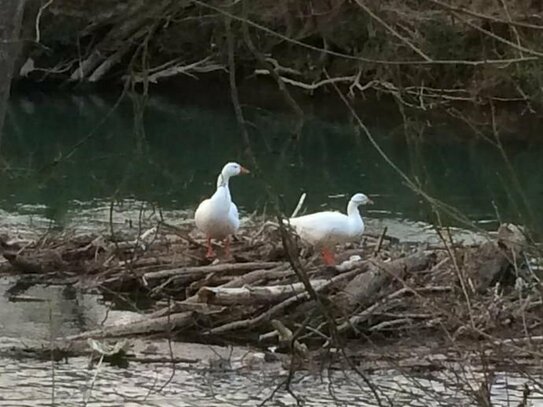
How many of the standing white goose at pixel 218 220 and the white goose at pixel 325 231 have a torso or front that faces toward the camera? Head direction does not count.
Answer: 1

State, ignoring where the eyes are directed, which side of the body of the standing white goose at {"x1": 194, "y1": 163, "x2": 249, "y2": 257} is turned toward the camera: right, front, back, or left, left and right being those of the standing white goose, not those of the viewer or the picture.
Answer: front

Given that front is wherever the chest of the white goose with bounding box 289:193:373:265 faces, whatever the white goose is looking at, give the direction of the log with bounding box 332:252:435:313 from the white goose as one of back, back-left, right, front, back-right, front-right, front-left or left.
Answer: right

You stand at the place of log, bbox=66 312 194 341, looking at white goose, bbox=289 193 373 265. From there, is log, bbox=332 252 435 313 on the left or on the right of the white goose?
right

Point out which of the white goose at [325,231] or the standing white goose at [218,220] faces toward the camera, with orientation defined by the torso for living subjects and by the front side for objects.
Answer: the standing white goose

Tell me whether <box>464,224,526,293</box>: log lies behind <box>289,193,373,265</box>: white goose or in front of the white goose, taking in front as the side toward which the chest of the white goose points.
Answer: in front

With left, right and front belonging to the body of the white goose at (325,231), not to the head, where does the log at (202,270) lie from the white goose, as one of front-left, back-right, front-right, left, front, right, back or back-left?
back-right

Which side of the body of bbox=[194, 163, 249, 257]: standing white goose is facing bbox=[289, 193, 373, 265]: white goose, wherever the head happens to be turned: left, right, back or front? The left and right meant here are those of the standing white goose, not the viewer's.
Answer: left

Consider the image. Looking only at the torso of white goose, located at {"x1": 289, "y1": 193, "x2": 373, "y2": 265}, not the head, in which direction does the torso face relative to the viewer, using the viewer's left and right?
facing to the right of the viewer
